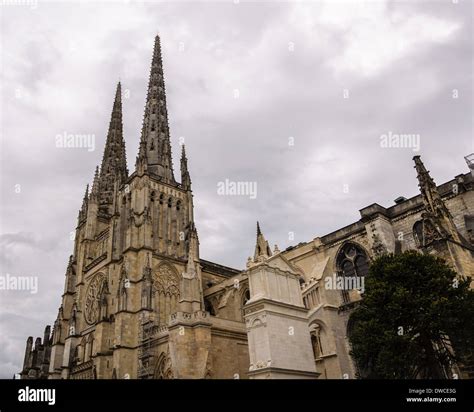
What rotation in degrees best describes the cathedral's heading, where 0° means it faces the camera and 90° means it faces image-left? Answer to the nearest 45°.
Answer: approximately 45°

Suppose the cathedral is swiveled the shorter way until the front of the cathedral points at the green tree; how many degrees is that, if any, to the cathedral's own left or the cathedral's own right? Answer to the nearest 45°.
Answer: approximately 90° to the cathedral's own left
